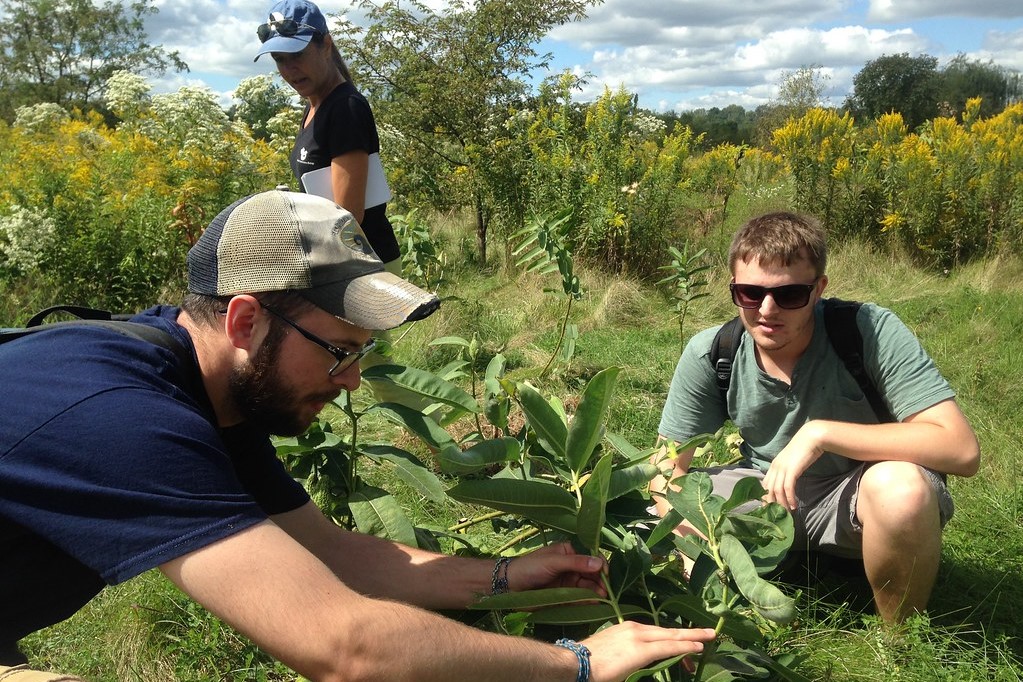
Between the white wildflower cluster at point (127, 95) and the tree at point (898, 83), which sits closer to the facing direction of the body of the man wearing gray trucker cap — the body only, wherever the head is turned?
the tree

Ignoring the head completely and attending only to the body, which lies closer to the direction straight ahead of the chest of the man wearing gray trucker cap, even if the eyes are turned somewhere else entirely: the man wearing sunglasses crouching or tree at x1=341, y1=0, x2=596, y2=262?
the man wearing sunglasses crouching

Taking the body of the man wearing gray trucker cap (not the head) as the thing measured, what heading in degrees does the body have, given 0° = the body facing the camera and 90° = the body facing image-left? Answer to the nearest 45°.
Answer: approximately 270°

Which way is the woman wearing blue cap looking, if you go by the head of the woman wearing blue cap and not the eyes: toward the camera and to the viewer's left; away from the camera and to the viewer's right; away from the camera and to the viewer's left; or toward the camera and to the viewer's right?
toward the camera and to the viewer's left

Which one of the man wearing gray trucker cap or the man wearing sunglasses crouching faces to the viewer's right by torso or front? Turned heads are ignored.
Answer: the man wearing gray trucker cap

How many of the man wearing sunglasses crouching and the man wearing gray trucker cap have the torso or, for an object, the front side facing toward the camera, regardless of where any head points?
1

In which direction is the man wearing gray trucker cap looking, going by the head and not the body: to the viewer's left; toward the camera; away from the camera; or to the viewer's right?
to the viewer's right

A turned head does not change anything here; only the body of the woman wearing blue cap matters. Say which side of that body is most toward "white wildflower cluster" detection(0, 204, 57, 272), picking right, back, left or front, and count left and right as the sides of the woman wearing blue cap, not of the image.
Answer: right

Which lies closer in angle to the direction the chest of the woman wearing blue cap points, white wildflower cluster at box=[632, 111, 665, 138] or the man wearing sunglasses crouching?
the man wearing sunglasses crouching

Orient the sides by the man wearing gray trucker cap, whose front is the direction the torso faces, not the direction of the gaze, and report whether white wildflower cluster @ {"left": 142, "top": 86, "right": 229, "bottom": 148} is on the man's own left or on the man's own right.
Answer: on the man's own left

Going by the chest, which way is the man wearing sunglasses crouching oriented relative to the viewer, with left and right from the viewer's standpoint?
facing the viewer
